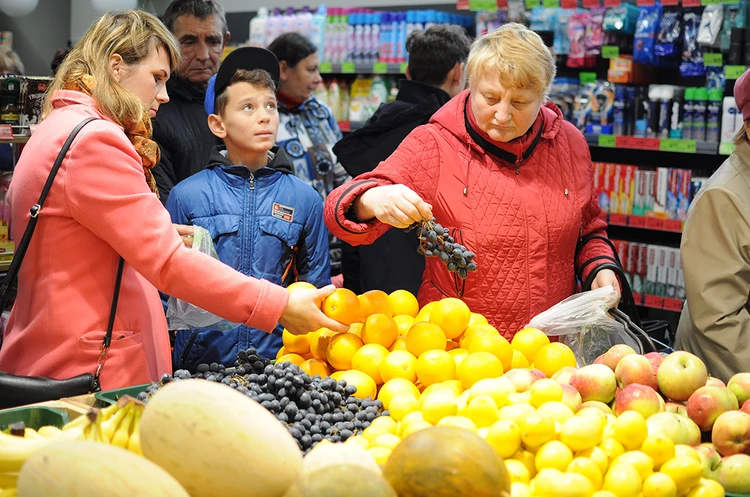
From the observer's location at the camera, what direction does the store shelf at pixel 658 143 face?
facing the viewer

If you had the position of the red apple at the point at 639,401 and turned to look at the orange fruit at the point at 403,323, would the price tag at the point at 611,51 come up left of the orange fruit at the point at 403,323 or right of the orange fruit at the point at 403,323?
right

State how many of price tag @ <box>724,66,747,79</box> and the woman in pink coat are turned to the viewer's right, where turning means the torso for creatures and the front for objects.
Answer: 1

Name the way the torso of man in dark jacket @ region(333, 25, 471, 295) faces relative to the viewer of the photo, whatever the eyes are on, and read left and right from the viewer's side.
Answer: facing away from the viewer and to the right of the viewer

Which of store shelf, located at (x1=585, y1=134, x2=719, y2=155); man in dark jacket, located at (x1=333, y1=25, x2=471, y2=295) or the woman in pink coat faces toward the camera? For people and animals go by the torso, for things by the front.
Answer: the store shelf

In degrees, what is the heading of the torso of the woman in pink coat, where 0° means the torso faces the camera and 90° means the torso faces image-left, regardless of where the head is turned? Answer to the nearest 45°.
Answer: approximately 270°

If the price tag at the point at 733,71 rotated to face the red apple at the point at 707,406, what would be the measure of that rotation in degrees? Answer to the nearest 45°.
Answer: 0° — it already faces it

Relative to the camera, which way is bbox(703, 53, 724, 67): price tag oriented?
toward the camera

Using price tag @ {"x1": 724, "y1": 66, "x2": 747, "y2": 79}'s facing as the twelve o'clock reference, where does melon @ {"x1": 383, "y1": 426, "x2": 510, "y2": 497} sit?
The melon is roughly at 12 o'clock from the price tag.

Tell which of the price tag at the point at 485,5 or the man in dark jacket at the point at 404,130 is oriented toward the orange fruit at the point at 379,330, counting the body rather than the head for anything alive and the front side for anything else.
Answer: the price tag

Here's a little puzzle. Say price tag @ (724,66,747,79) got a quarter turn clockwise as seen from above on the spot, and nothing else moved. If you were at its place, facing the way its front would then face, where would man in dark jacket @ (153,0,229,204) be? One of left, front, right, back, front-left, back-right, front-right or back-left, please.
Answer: front-left

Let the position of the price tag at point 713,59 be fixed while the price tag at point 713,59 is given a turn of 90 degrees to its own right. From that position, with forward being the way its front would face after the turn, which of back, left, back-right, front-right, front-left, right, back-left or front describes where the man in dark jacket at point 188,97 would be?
front-left

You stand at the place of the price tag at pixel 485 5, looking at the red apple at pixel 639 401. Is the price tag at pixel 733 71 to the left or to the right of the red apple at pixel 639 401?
left

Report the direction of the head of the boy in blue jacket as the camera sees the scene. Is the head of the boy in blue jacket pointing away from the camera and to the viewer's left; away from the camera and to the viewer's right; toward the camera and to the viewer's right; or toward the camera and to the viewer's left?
toward the camera and to the viewer's right

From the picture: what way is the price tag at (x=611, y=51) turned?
toward the camera
